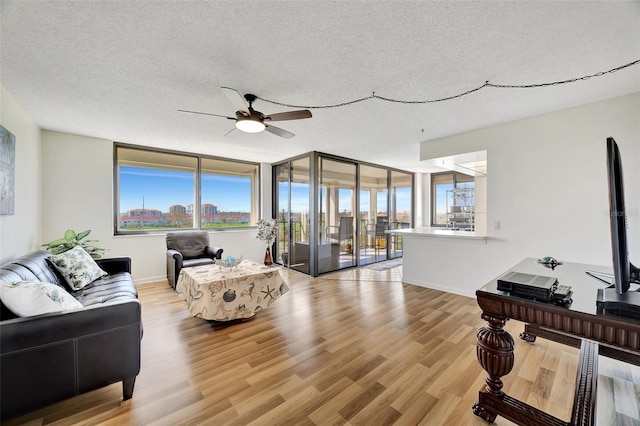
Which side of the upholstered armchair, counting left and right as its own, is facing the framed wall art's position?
right

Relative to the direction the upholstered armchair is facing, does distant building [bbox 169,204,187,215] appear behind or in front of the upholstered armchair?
behind

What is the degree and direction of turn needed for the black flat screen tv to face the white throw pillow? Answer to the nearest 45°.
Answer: approximately 45° to its left

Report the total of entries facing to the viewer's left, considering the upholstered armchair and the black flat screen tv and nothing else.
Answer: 1

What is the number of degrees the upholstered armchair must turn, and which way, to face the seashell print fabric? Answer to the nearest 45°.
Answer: approximately 45° to its right

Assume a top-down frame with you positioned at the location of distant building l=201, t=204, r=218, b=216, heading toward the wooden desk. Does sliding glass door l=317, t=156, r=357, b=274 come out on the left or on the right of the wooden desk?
left

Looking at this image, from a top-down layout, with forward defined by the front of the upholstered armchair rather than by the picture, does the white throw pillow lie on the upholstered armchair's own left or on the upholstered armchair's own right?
on the upholstered armchair's own right

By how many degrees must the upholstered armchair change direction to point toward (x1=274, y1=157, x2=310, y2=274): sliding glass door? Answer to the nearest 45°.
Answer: approximately 45° to its left

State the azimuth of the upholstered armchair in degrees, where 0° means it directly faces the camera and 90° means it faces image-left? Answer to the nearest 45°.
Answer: approximately 315°

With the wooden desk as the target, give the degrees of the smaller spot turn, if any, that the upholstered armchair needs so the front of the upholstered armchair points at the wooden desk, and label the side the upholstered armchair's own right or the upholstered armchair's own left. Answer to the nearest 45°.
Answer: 0° — it already faces it

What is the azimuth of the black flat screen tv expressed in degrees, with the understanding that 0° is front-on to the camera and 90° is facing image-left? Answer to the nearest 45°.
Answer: approximately 90°
